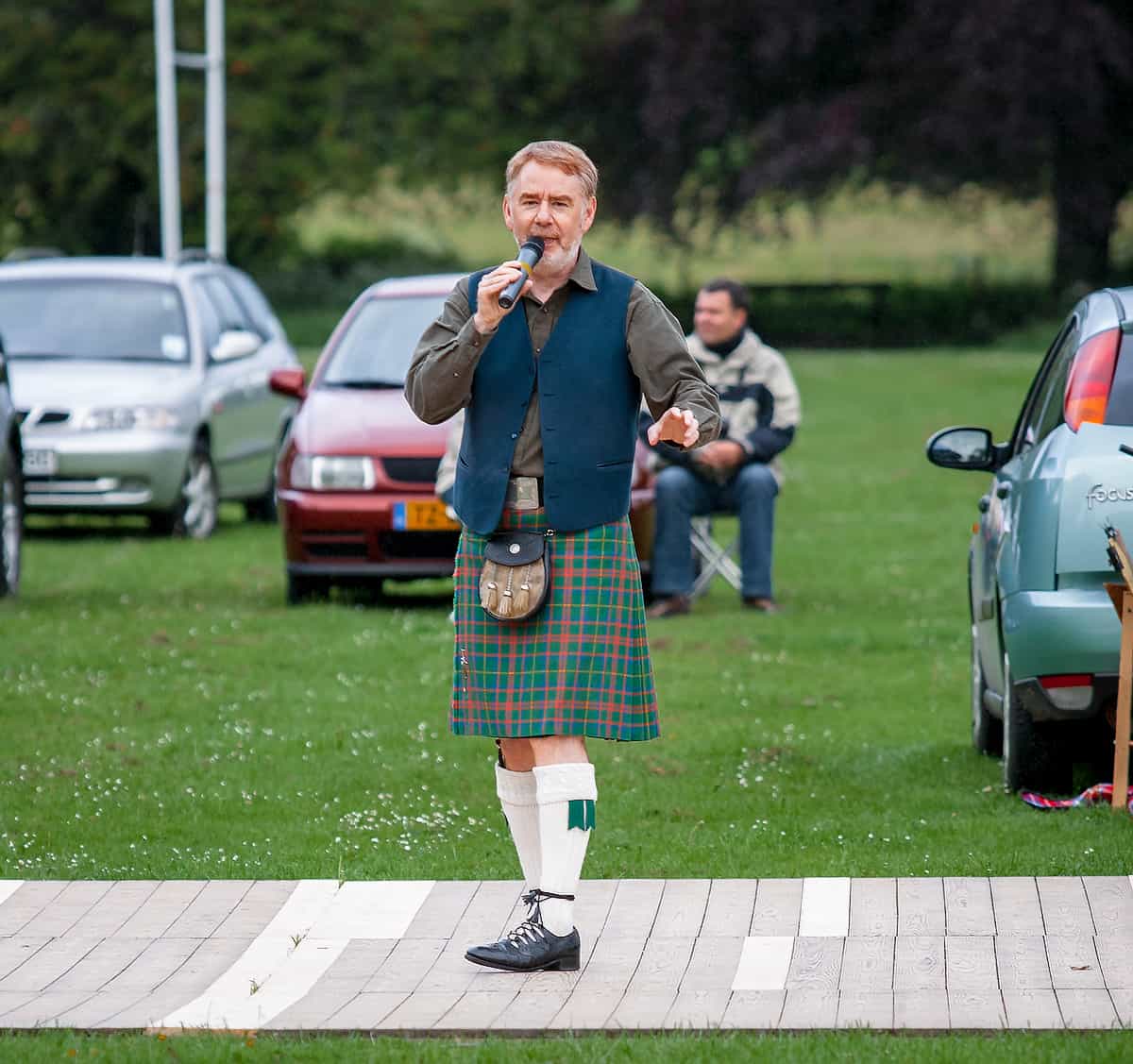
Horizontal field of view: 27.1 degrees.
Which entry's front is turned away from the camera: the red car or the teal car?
the teal car

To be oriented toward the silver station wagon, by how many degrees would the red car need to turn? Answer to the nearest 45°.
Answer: approximately 135° to its right

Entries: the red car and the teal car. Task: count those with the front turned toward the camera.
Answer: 1

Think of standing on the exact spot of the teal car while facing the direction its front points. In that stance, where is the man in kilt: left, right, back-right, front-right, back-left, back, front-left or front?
back-left

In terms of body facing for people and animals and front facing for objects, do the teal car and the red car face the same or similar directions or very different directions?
very different directions

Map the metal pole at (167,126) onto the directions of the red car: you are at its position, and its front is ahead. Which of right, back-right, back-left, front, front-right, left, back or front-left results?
back

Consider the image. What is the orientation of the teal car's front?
away from the camera

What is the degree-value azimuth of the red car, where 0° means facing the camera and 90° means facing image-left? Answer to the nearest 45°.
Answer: approximately 0°

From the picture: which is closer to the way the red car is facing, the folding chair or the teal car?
the teal car
